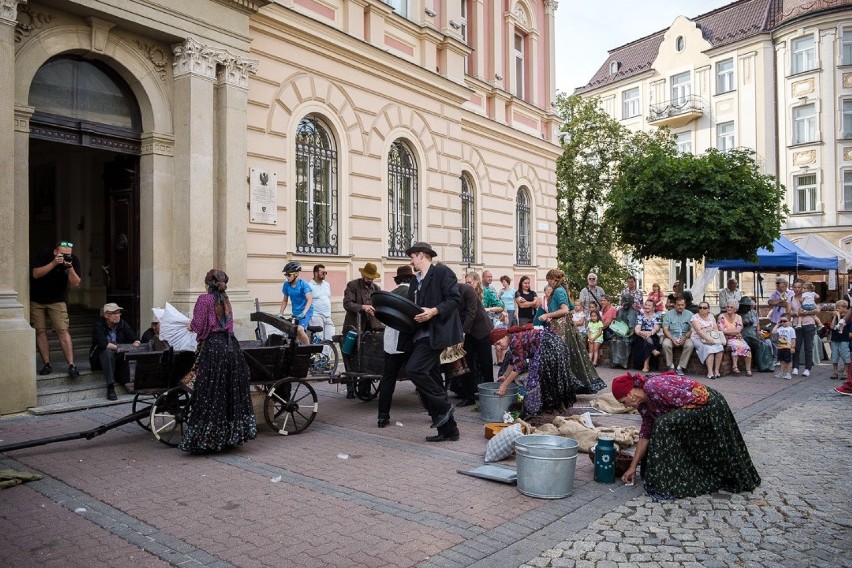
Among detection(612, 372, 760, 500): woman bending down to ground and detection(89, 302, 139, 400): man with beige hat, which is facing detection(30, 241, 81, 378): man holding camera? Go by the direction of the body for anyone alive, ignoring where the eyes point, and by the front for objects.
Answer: the woman bending down to ground

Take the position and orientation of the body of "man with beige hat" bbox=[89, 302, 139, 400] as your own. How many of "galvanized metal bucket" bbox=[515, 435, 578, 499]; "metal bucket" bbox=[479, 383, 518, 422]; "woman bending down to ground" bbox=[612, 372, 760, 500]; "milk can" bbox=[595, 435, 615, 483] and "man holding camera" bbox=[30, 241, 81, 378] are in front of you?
4

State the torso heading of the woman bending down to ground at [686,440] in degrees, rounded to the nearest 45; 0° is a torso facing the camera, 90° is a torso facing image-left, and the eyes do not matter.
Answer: approximately 90°

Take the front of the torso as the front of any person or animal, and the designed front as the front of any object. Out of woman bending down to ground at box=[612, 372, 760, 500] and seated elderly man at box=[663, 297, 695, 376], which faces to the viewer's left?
the woman bending down to ground

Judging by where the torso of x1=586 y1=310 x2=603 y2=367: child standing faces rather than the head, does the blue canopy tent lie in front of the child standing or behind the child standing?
behind

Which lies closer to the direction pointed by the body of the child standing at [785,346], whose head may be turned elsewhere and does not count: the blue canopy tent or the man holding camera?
the man holding camera

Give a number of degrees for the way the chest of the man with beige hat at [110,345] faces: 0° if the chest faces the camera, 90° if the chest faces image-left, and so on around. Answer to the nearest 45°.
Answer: approximately 315°

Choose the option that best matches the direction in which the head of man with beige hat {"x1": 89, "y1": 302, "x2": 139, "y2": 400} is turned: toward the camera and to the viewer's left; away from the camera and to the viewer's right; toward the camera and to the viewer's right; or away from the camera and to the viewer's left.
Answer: toward the camera and to the viewer's right

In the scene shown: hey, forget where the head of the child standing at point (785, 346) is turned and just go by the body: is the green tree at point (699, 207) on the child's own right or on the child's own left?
on the child's own right
